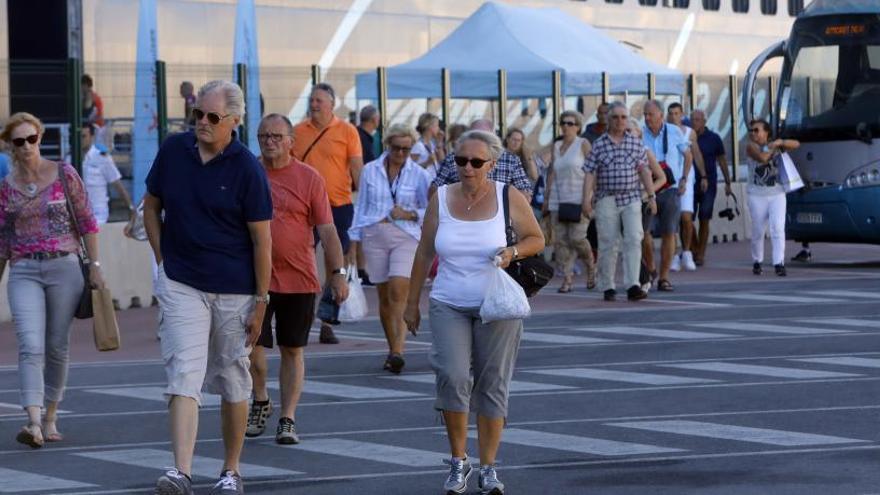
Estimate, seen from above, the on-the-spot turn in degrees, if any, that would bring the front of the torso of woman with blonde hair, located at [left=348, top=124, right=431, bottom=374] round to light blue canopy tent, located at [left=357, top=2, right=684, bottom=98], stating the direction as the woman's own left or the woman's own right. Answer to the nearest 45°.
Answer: approximately 180°

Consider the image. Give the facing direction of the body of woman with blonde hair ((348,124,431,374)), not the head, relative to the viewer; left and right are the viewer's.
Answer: facing the viewer

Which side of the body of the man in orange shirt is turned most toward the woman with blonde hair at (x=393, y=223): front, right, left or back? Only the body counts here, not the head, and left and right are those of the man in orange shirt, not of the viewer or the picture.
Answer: left

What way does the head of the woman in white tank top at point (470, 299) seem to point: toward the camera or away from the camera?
toward the camera

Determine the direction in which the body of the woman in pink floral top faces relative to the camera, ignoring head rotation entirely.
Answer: toward the camera

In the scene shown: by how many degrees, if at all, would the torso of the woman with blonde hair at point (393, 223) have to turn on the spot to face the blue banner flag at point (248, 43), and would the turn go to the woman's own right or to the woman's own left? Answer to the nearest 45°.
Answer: approximately 180°

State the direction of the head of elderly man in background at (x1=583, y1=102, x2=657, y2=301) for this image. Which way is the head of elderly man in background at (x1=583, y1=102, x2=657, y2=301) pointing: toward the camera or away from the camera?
toward the camera

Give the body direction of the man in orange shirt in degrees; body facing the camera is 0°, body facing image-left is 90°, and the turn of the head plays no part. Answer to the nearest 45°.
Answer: approximately 45°

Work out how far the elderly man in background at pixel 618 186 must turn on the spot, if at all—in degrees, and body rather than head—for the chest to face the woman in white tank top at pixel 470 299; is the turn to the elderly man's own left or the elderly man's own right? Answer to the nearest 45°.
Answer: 0° — they already face them

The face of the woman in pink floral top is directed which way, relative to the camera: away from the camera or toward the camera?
toward the camera

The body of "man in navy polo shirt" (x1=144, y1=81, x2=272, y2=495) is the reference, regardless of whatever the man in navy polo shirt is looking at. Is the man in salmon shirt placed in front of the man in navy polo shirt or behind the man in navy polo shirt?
behind

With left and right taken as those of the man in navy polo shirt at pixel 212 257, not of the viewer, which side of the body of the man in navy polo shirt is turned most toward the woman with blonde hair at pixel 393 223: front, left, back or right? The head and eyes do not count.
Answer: back

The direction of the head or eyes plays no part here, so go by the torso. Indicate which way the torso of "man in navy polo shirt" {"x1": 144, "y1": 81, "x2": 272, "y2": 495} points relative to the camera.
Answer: toward the camera

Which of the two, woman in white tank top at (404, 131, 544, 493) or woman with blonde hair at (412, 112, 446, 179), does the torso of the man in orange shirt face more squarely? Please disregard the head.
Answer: the woman in white tank top

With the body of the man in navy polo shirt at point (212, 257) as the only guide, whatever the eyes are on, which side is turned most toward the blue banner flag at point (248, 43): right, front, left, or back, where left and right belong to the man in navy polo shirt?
back
